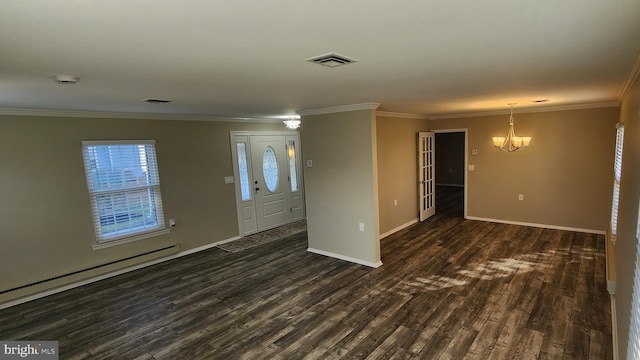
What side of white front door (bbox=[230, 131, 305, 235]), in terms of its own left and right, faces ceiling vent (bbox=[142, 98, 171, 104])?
right

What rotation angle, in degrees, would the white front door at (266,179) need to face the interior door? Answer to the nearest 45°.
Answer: approximately 45° to its left

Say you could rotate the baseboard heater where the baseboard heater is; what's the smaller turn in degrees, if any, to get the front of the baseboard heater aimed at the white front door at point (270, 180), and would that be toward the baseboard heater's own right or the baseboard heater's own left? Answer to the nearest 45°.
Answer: approximately 45° to the baseboard heater's own left

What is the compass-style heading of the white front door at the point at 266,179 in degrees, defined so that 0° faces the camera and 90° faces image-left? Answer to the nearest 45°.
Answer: approximately 315°

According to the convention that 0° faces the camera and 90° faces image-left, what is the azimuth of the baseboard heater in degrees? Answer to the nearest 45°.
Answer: approximately 315°

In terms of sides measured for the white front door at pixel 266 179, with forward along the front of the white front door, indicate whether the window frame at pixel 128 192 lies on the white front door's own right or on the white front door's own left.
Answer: on the white front door's own right

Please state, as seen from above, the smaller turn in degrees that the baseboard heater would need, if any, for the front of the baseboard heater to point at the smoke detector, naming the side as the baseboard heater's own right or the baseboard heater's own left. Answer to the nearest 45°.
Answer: approximately 45° to the baseboard heater's own right
